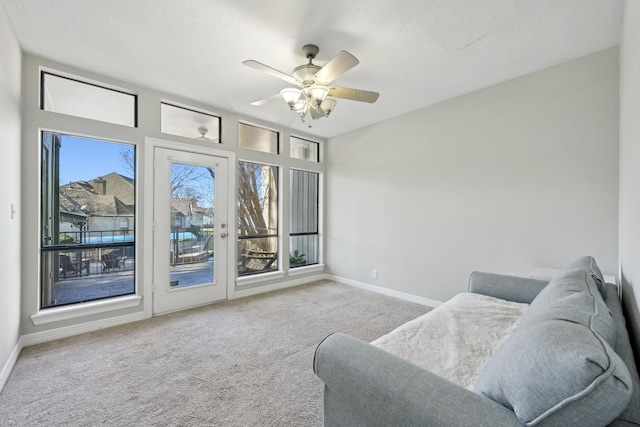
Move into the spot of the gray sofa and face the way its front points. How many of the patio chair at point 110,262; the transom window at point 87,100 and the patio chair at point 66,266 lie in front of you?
3

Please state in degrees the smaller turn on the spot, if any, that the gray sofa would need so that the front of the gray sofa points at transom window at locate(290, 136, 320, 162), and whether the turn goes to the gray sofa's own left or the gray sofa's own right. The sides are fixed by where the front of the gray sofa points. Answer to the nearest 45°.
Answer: approximately 45° to the gray sofa's own right

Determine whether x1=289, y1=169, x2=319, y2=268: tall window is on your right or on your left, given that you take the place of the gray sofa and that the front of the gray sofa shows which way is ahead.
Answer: on your right

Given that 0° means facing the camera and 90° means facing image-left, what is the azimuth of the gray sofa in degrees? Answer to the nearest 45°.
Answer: approximately 90°

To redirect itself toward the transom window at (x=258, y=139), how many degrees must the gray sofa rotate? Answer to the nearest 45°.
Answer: approximately 45° to its right

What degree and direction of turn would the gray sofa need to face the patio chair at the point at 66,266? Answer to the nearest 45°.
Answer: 0° — it already faces it

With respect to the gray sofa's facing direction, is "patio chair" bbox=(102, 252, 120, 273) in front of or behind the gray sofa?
in front
